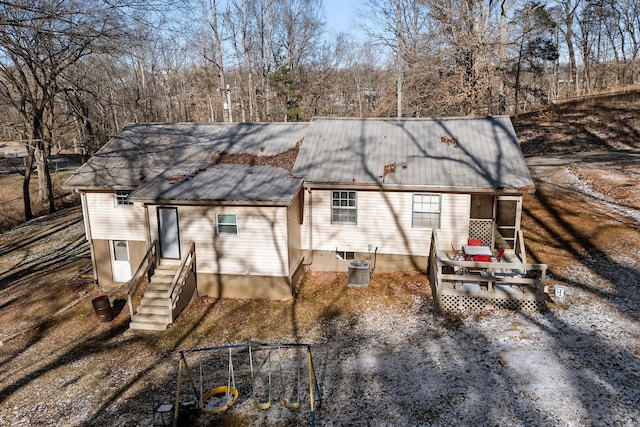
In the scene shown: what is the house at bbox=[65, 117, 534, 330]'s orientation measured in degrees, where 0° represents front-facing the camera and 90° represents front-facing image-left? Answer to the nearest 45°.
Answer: approximately 180°

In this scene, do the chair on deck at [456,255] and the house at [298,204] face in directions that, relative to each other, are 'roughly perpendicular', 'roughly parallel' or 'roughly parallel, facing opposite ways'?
roughly perpendicular

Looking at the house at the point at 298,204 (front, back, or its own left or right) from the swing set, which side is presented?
back

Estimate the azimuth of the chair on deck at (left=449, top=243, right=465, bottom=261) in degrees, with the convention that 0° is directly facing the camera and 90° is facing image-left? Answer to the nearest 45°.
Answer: approximately 270°

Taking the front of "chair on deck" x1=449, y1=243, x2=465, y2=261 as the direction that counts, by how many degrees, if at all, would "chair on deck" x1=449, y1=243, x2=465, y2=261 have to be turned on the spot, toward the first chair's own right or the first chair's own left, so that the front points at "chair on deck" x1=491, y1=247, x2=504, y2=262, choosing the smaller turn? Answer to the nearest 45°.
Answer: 0° — it already faces it

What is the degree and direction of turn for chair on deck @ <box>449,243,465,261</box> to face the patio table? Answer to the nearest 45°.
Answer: approximately 45° to its right

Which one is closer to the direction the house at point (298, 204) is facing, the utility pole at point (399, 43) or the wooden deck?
the utility pole
